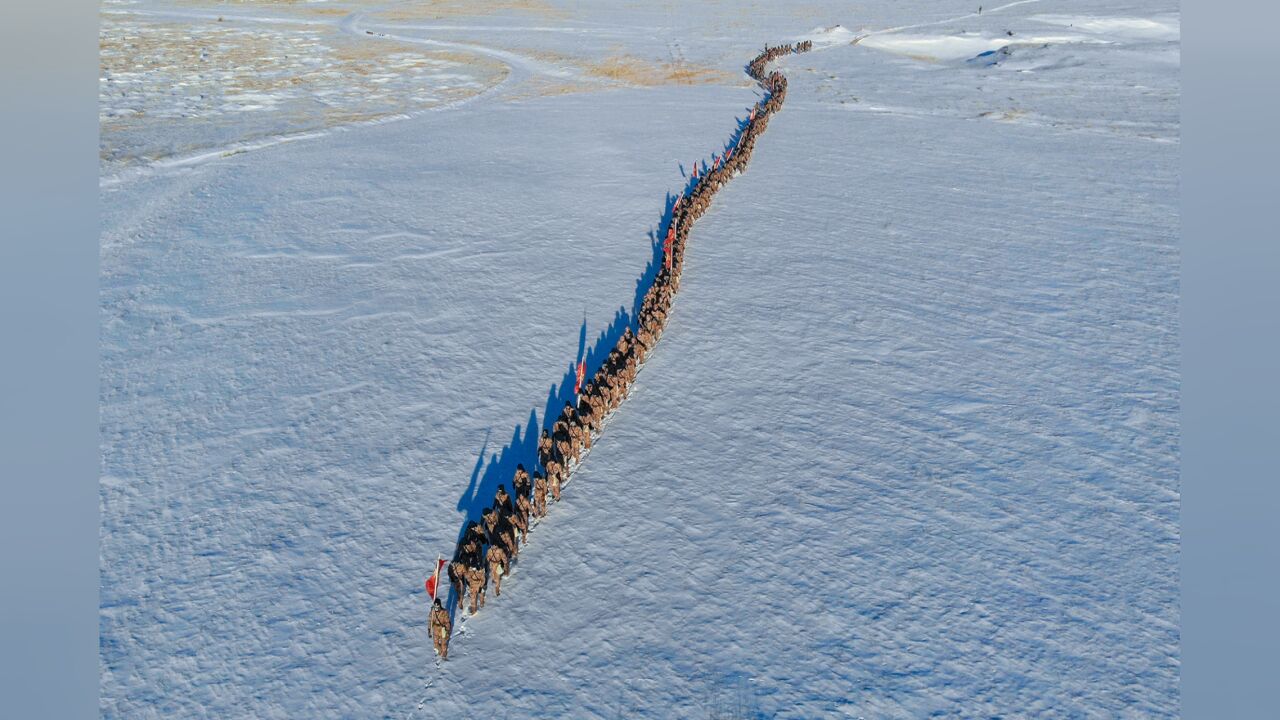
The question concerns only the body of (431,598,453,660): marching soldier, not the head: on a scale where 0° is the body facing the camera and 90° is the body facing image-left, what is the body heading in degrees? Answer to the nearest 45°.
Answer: approximately 45°

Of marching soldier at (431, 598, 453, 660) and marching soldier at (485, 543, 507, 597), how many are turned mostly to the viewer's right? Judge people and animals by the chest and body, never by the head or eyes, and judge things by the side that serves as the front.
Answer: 0

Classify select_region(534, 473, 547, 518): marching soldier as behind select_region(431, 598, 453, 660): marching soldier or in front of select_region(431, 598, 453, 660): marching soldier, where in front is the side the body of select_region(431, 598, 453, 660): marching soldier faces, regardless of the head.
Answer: behind

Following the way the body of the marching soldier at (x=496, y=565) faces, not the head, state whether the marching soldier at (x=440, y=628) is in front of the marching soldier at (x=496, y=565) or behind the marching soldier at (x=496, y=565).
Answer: in front

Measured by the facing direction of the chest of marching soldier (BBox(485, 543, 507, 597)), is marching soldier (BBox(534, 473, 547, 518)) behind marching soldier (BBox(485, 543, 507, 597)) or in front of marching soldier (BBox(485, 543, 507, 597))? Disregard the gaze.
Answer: behind

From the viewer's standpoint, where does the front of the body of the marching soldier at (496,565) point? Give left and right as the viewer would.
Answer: facing the viewer and to the left of the viewer
